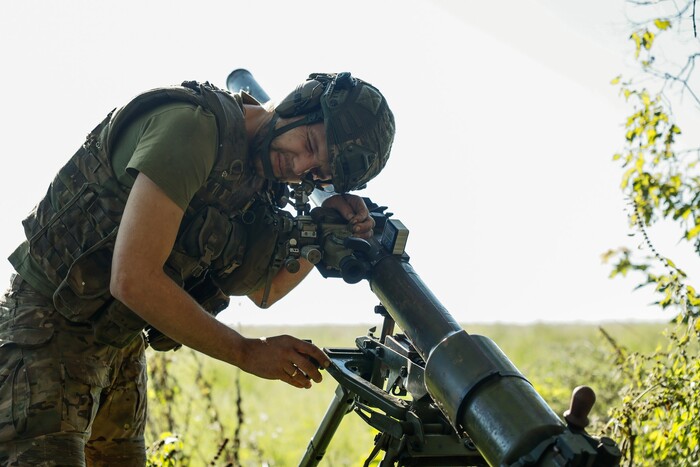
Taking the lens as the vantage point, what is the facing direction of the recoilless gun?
facing away from the viewer and to the left of the viewer
